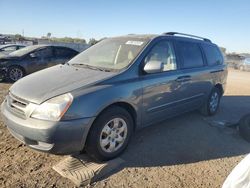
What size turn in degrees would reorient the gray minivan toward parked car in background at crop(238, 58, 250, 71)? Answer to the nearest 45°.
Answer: approximately 180°

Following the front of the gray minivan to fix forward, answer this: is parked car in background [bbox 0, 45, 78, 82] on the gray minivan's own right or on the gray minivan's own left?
on the gray minivan's own right

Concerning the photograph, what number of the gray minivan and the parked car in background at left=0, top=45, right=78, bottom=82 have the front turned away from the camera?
0

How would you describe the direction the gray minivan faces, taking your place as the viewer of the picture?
facing the viewer and to the left of the viewer

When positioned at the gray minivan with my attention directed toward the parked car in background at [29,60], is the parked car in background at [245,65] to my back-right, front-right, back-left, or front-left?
front-right
